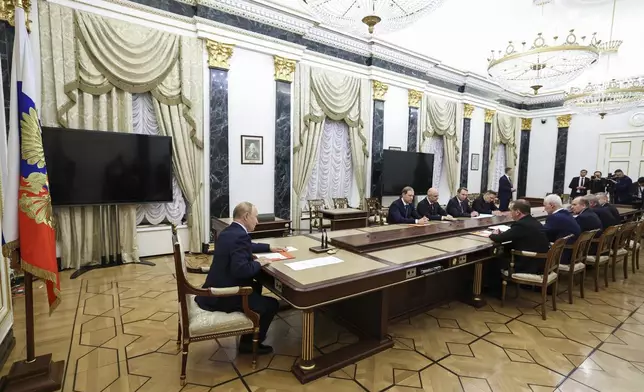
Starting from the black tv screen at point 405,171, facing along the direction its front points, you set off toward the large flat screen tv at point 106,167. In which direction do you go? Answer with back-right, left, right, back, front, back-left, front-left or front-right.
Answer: right

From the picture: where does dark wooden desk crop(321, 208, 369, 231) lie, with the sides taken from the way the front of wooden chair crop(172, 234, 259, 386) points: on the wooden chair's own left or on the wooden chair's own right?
on the wooden chair's own left

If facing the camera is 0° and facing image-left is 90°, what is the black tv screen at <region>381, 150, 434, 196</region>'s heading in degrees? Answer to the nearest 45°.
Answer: approximately 315°

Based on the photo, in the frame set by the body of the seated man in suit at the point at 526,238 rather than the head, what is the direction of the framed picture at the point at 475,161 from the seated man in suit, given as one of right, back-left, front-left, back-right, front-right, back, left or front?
front-right

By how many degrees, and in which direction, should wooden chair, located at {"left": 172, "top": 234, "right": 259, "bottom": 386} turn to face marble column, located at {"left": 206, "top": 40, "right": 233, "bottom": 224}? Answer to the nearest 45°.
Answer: approximately 90° to its left

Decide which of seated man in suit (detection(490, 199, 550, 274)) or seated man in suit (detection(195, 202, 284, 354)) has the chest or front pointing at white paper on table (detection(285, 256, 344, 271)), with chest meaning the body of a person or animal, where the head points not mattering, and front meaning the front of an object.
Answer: seated man in suit (detection(195, 202, 284, 354))

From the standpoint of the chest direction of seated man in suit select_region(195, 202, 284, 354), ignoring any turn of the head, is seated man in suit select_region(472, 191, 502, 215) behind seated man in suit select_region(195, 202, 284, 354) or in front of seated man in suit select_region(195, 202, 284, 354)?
in front

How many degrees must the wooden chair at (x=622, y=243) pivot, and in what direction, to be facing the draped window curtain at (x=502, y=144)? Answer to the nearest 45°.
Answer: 0° — it already faces it

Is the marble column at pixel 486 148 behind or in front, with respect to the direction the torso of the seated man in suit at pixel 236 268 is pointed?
in front

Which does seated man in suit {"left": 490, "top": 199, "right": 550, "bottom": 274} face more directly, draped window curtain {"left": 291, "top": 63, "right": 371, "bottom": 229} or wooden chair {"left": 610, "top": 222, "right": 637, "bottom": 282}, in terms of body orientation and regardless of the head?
the draped window curtain

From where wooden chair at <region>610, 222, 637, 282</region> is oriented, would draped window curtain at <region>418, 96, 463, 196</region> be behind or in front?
in front

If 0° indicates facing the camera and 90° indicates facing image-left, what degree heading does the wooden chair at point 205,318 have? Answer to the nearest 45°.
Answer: approximately 270°

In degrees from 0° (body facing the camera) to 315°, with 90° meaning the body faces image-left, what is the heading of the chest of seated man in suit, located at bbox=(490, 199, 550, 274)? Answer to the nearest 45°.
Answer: approximately 135°

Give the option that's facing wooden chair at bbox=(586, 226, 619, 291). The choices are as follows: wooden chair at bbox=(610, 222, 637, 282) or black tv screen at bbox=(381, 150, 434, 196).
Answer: the black tv screen

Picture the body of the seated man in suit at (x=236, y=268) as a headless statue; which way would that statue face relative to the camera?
to the viewer's right

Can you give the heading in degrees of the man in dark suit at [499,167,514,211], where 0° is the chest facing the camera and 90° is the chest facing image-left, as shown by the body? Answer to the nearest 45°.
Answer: approximately 315°

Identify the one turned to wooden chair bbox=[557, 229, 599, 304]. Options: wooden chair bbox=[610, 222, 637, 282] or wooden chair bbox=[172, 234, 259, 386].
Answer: the wooden chair bbox=[172, 234, 259, 386]

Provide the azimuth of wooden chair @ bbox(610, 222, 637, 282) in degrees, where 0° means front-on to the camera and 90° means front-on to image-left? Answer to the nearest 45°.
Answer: approximately 135°
